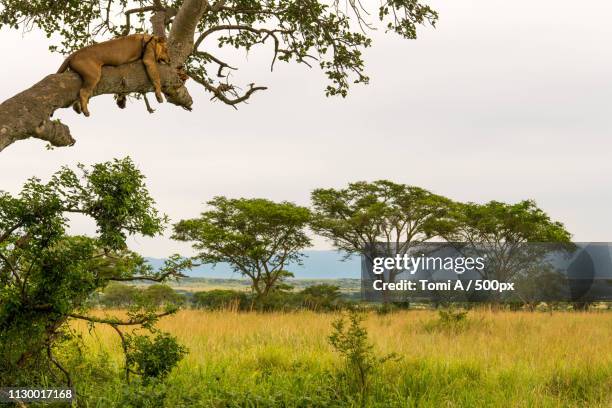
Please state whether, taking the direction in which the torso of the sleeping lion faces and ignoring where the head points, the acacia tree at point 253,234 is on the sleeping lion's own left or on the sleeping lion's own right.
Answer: on the sleeping lion's own left

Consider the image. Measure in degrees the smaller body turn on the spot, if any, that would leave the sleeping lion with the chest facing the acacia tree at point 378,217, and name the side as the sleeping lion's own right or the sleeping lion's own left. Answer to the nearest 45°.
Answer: approximately 45° to the sleeping lion's own left

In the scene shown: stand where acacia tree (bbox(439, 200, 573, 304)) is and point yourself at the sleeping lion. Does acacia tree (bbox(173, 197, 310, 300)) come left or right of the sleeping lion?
right

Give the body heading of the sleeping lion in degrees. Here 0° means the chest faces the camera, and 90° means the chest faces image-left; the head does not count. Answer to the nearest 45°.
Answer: approximately 270°
